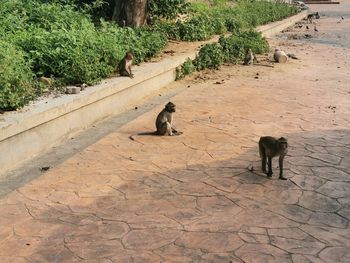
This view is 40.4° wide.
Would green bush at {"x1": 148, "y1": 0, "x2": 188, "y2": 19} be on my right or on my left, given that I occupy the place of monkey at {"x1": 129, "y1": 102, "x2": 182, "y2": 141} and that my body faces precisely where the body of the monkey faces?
on my left

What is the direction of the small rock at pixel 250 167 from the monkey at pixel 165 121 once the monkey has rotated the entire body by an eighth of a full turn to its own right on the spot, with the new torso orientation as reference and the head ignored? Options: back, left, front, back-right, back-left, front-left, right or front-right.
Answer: front

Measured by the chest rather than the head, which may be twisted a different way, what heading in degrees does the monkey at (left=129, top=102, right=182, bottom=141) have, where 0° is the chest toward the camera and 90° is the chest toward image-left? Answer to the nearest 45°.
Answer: approximately 270°

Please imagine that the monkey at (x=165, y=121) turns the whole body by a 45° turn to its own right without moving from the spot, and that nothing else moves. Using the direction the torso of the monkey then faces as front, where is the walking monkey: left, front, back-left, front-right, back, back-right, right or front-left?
front

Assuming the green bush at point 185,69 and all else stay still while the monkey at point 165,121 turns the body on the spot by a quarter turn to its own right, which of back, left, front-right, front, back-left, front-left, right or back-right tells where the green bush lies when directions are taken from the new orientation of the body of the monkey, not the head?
back
